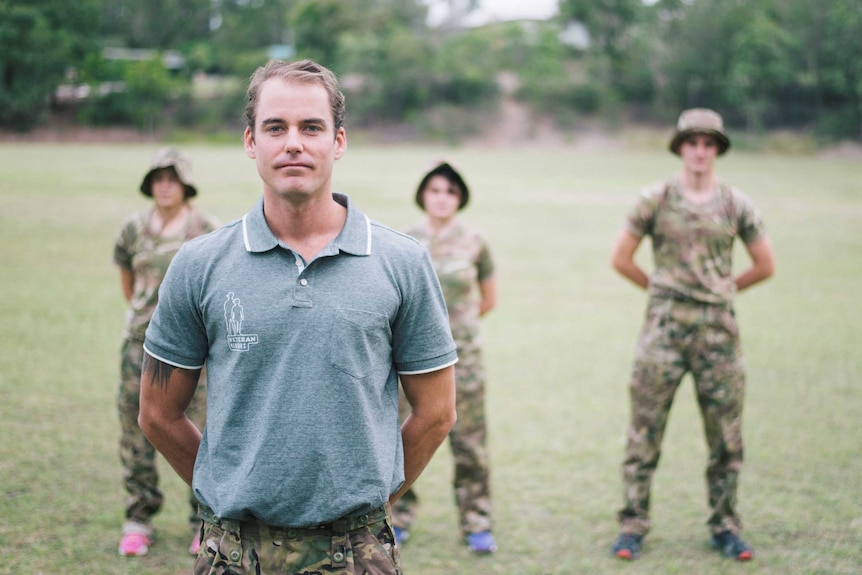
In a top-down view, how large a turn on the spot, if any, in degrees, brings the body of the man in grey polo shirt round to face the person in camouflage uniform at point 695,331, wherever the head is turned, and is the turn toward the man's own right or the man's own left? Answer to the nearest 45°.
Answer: approximately 135° to the man's own left

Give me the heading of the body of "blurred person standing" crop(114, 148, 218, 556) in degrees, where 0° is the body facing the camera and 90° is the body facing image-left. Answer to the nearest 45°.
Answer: approximately 0°

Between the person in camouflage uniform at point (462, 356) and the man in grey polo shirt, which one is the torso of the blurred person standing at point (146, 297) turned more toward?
the man in grey polo shirt

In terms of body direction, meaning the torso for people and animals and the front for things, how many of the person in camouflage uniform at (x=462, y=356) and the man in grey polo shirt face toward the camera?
2

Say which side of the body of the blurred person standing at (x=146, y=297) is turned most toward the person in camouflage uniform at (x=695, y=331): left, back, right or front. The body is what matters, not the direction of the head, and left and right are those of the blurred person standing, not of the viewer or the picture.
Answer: left

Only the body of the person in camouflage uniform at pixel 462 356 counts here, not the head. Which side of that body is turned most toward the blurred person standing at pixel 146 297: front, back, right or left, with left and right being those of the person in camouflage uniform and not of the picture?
right

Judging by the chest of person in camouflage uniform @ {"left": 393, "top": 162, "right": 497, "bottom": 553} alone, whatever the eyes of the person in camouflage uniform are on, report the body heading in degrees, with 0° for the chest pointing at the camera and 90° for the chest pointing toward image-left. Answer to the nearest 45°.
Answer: approximately 0°

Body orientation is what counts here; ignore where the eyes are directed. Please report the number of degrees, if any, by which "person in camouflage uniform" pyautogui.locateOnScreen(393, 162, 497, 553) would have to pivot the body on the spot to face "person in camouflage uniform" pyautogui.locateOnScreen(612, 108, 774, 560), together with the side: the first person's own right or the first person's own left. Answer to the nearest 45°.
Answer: approximately 90° to the first person's own left

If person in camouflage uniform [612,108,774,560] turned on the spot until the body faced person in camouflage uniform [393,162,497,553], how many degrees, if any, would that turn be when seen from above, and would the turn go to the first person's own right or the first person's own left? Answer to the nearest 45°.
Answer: approximately 90° to the first person's own right
